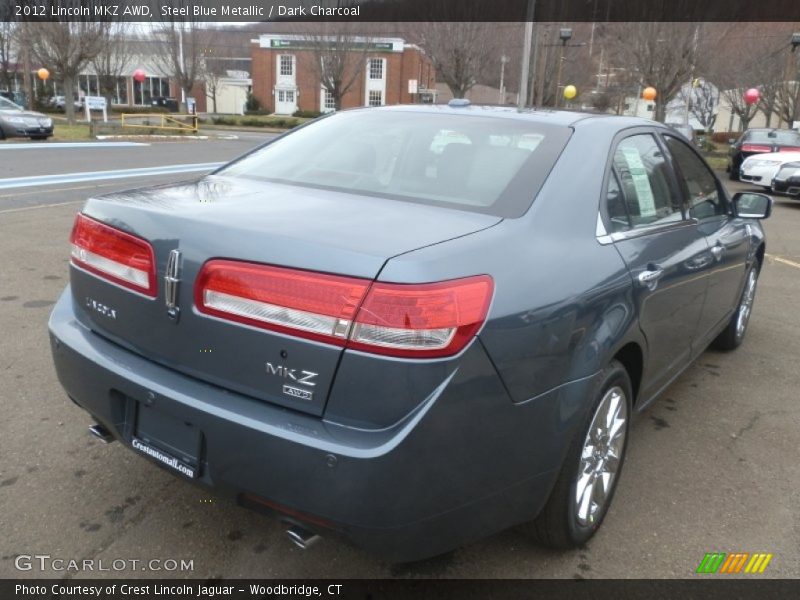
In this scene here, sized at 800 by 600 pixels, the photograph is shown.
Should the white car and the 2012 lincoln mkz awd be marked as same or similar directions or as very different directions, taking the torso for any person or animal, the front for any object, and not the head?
very different directions

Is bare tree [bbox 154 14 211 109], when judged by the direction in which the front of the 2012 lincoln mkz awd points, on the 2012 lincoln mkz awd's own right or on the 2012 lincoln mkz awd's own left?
on the 2012 lincoln mkz awd's own left

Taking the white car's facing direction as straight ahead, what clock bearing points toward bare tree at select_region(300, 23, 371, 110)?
The bare tree is roughly at 3 o'clock from the white car.

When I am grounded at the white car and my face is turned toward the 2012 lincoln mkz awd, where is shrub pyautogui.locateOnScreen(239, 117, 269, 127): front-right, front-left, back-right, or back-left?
back-right

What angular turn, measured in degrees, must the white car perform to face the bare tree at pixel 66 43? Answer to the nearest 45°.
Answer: approximately 45° to its right

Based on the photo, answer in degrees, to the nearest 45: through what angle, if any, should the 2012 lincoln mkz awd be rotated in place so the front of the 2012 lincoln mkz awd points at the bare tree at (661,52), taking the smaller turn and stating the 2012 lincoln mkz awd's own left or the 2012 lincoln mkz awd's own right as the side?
approximately 45° to the 2012 lincoln mkz awd's own left

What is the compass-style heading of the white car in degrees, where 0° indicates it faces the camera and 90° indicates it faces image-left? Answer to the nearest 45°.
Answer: approximately 45°

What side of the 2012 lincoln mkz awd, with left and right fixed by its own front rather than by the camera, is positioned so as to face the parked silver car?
left

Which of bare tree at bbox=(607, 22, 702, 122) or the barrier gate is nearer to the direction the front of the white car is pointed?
the barrier gate

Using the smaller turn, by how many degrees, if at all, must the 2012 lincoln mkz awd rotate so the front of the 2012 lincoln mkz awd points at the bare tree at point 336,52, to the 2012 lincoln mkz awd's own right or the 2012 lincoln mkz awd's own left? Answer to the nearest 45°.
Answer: approximately 45° to the 2012 lincoln mkz awd's own left

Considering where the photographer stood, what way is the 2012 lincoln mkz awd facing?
facing away from the viewer and to the right of the viewer

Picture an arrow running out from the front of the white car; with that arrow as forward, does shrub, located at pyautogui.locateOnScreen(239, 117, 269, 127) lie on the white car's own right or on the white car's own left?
on the white car's own right
